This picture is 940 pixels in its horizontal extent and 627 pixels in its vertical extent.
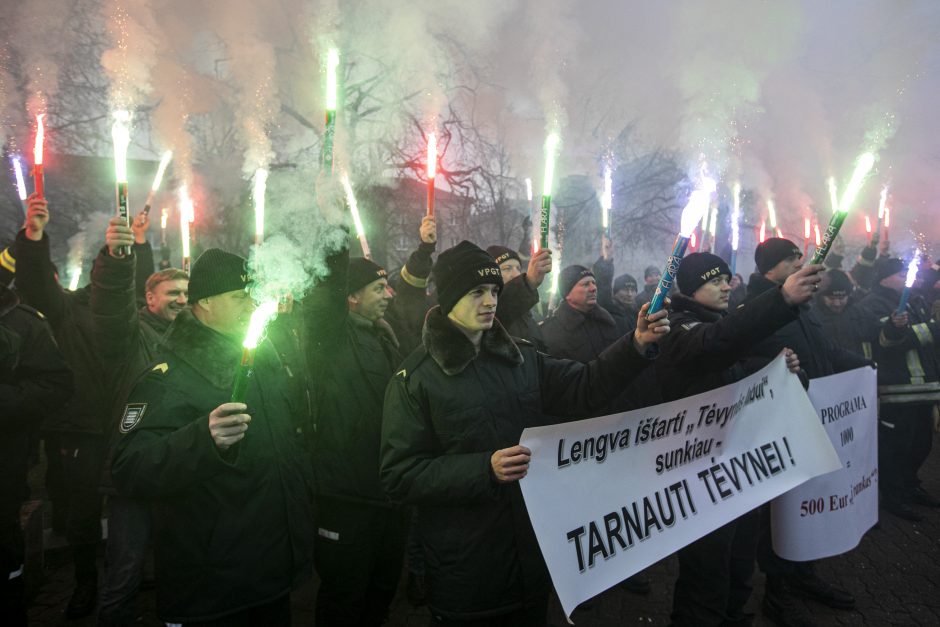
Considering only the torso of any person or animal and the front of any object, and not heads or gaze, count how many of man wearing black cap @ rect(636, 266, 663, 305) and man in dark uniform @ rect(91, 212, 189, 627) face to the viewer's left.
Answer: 0

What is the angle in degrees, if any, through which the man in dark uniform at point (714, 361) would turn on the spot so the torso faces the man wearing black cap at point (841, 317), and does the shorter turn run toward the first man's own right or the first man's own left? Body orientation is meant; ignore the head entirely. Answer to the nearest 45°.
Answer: approximately 135° to the first man's own left

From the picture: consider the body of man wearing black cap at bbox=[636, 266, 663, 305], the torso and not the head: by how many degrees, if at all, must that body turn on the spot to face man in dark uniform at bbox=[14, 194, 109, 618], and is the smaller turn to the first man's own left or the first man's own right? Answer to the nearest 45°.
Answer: approximately 90° to the first man's own right

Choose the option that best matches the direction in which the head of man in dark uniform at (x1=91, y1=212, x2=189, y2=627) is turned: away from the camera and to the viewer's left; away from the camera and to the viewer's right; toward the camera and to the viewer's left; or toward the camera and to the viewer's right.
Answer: toward the camera and to the viewer's right

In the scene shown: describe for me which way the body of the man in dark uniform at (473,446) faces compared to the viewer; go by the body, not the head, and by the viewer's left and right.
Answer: facing the viewer and to the right of the viewer

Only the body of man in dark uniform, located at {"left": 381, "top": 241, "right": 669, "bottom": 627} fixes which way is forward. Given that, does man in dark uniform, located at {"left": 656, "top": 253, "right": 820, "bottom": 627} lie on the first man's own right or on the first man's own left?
on the first man's own left

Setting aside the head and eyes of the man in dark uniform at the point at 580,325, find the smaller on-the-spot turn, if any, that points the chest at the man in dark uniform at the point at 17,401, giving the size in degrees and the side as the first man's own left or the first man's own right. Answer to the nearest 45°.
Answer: approximately 90° to the first man's own right
